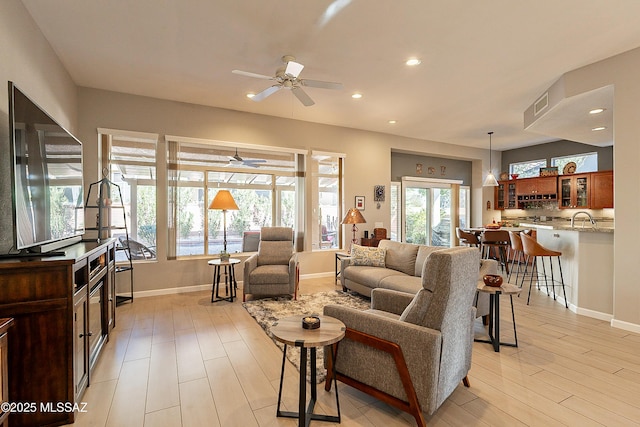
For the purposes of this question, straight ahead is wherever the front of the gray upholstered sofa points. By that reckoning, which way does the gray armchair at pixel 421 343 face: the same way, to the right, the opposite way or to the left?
to the right

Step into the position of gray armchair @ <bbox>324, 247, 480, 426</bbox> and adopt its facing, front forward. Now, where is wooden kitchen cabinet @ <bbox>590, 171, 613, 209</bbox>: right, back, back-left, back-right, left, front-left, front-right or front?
right

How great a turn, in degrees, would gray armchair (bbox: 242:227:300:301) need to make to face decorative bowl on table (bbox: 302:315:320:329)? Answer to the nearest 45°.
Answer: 0° — it already faces it

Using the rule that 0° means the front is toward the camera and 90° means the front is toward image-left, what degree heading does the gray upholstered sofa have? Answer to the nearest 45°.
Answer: approximately 45°

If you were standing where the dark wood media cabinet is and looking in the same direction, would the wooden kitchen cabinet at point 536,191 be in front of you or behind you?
in front

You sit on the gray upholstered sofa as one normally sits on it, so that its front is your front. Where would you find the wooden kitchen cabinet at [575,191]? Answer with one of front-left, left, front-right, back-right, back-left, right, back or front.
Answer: back

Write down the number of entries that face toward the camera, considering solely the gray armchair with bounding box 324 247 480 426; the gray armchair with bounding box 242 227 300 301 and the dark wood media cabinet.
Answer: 1

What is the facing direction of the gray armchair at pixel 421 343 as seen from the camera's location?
facing away from the viewer and to the left of the viewer

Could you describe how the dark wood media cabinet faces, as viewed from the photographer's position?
facing to the right of the viewer

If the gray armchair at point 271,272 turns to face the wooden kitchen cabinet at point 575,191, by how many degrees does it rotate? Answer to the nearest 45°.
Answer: approximately 90° to its left
